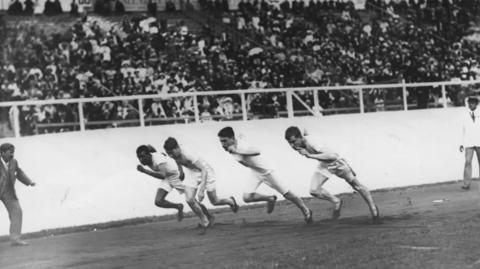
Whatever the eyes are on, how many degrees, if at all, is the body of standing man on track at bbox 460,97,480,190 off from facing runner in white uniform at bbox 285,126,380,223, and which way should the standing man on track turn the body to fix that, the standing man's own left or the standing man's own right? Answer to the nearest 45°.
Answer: approximately 45° to the standing man's own right

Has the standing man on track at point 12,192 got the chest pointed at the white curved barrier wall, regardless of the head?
no

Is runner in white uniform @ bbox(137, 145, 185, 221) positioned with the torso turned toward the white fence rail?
no

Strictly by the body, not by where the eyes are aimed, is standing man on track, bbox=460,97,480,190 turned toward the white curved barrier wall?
no

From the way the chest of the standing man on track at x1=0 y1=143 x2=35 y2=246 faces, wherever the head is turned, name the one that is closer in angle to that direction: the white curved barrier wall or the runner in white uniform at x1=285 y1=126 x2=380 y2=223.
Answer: the runner in white uniform

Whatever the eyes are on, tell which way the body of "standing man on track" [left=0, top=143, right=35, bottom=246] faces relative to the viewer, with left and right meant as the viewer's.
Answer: facing the viewer and to the right of the viewer

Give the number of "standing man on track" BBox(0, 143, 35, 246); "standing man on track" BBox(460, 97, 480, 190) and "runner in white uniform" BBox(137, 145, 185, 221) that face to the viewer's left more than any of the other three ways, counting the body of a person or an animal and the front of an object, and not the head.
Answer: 1
